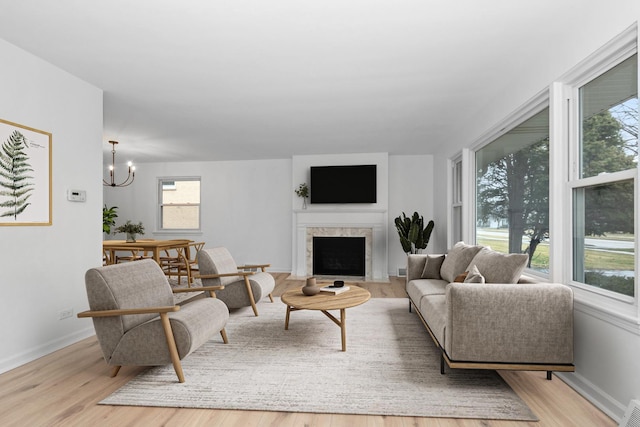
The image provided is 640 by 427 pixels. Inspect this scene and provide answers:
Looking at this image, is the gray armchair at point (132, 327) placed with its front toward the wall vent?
yes

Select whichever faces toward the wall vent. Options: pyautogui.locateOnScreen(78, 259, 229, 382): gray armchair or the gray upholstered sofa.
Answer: the gray armchair

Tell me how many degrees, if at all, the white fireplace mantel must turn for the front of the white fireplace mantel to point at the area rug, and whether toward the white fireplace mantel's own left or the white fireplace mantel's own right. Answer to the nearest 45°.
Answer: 0° — it already faces it

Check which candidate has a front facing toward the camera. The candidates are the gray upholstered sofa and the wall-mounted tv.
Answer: the wall-mounted tv

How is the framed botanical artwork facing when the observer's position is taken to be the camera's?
facing the viewer and to the right of the viewer

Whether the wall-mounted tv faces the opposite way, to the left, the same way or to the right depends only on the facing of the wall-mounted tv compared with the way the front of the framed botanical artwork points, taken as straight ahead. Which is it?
to the right

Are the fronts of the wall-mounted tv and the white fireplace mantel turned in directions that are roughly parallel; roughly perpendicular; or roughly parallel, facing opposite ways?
roughly parallel

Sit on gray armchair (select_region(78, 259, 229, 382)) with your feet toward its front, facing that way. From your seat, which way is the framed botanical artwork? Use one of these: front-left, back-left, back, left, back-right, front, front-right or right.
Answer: back

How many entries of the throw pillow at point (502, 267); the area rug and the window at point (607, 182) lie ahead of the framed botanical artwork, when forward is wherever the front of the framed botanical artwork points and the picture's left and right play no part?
3

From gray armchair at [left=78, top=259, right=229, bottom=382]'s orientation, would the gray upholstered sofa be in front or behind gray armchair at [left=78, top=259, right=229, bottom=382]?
in front

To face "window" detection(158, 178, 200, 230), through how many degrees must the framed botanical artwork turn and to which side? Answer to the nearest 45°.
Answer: approximately 90° to its left

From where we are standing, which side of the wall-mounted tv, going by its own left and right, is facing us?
front

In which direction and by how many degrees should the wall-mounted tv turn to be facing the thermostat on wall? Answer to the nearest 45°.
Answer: approximately 45° to its right

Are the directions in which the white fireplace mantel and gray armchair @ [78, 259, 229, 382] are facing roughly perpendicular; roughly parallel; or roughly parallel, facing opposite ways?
roughly perpendicular

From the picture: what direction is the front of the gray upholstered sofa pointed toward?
to the viewer's left

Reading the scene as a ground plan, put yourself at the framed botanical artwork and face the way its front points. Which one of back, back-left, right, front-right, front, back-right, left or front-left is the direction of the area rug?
front

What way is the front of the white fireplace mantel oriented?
toward the camera

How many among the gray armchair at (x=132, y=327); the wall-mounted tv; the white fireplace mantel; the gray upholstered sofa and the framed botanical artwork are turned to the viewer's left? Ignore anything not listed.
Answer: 1
